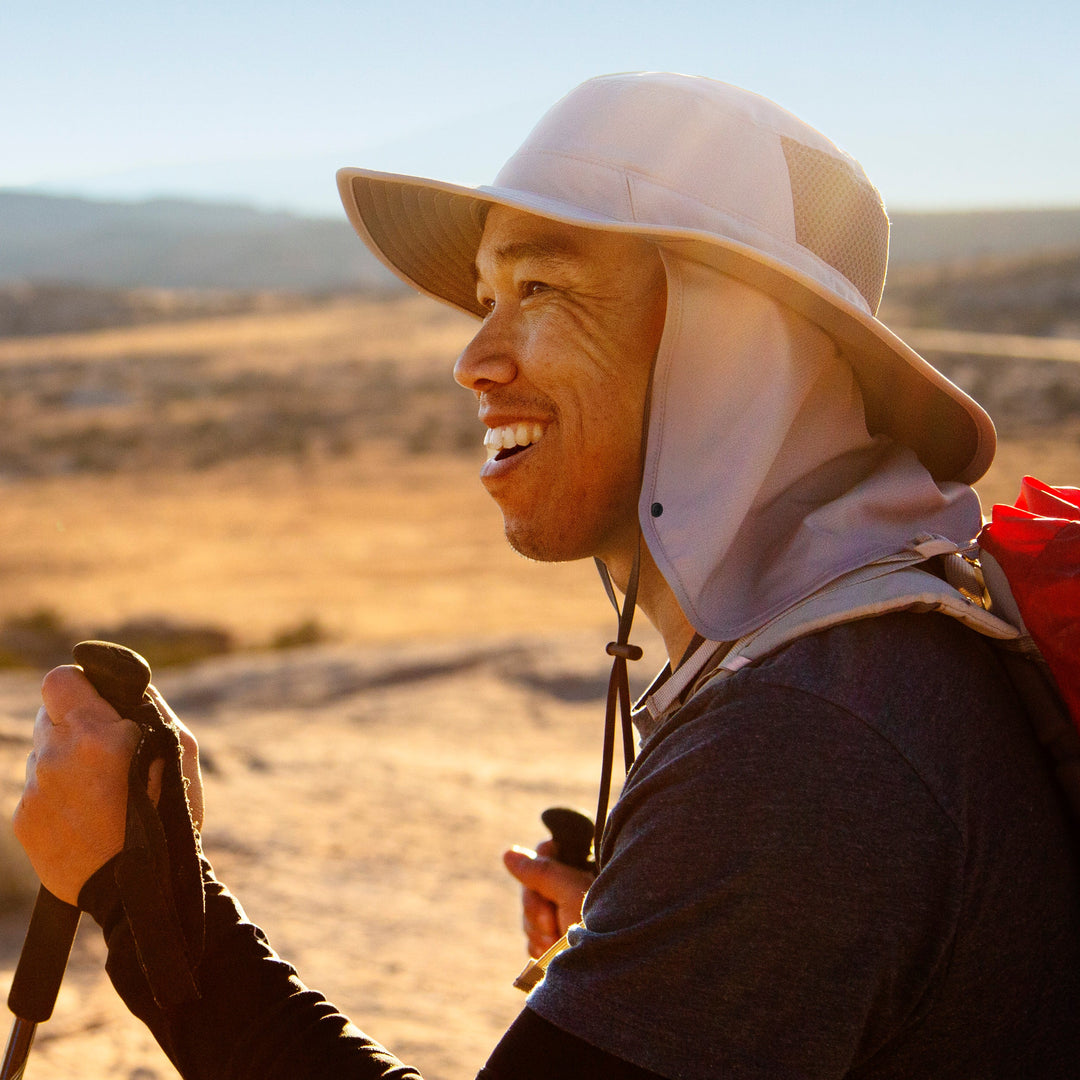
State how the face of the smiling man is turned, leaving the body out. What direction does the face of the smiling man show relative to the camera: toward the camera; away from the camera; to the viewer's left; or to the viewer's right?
to the viewer's left

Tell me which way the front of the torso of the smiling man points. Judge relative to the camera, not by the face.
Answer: to the viewer's left
